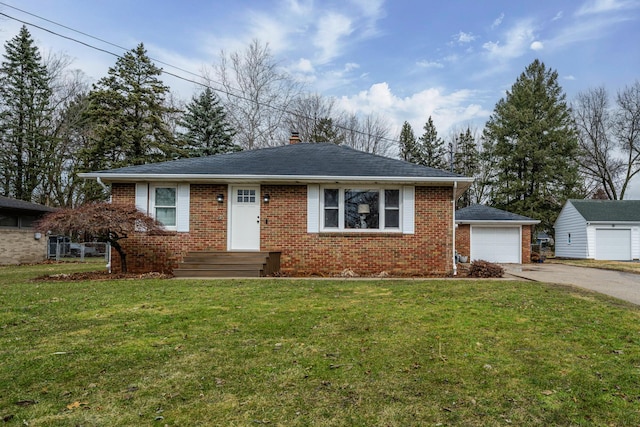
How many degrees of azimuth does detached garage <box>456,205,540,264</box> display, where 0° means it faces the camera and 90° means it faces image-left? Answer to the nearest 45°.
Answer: approximately 0°

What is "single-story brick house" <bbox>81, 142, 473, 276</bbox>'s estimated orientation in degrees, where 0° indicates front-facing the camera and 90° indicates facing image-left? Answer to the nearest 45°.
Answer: approximately 0°

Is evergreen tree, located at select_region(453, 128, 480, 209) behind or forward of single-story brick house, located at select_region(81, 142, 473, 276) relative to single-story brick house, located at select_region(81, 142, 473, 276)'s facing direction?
behind

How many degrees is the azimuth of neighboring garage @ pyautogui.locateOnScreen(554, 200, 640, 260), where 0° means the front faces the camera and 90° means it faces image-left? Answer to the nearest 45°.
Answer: approximately 315°

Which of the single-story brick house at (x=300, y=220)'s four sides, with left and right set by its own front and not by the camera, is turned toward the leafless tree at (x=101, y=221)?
right

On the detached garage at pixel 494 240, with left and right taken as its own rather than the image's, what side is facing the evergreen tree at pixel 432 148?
back

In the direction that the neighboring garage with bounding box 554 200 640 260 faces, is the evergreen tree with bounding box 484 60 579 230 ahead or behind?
behind

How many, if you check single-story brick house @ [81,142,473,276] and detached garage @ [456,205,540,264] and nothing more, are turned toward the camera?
2
